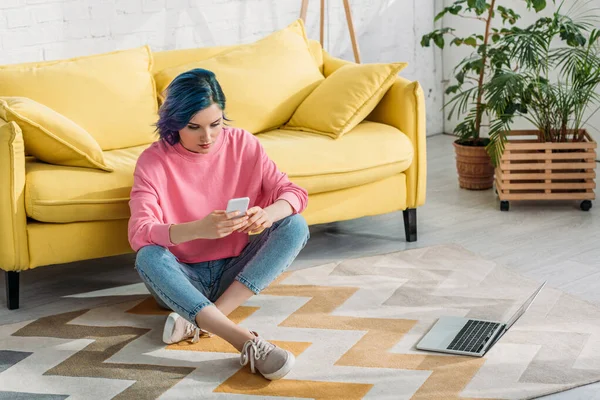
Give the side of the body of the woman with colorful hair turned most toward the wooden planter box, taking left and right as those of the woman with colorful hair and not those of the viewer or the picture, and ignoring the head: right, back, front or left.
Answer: left

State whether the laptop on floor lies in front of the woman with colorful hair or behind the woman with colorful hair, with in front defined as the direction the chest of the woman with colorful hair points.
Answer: in front

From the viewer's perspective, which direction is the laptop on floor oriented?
to the viewer's left

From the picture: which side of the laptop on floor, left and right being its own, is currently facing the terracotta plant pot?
right

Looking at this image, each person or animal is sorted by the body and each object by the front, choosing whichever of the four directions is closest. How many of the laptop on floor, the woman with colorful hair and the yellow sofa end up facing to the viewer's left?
1

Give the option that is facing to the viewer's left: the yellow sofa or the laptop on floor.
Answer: the laptop on floor

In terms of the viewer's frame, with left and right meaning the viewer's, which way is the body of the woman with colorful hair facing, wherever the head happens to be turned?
facing the viewer and to the right of the viewer

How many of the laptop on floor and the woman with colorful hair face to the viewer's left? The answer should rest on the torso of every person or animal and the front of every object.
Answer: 1

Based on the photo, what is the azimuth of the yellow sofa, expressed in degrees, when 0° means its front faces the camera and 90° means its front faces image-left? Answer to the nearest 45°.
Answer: approximately 315°

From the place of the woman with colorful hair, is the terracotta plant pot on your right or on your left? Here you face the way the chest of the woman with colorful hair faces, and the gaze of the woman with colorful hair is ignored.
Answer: on your left

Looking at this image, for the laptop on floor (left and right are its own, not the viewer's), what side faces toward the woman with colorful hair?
front

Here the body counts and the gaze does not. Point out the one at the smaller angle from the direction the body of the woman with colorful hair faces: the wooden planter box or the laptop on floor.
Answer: the laptop on floor

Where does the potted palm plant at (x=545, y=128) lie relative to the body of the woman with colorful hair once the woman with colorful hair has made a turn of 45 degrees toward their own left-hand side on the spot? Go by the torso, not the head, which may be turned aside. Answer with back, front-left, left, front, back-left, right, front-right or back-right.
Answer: front-left
